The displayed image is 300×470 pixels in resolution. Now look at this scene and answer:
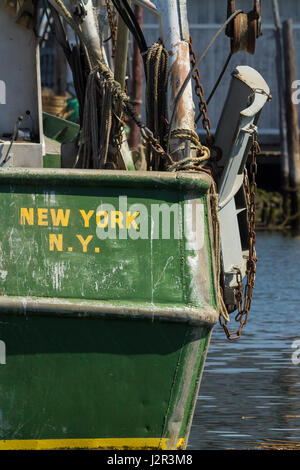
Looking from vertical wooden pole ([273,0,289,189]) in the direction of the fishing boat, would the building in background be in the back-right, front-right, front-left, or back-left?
back-right

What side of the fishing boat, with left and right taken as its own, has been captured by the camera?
back

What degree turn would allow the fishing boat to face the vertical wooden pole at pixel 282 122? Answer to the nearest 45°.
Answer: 0° — it already faces it

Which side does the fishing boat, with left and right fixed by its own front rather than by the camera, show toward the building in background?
front

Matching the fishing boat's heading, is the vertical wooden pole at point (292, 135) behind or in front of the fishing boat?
in front
